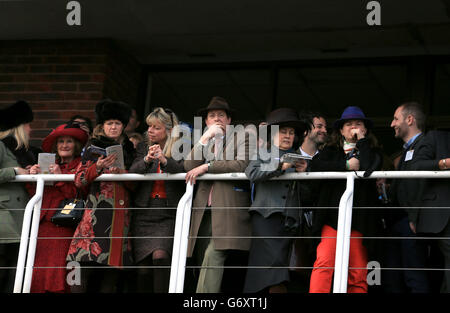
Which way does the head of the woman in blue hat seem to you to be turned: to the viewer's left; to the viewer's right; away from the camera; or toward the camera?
toward the camera

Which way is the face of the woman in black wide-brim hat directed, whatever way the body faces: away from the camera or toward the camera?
toward the camera

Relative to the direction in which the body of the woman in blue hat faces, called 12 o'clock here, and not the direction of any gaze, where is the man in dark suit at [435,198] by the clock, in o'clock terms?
The man in dark suit is roughly at 9 o'clock from the woman in blue hat.

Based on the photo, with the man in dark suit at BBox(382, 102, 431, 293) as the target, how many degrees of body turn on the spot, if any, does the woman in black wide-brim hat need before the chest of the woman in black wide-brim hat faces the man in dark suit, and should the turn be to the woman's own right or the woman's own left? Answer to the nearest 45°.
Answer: approximately 45° to the woman's own left

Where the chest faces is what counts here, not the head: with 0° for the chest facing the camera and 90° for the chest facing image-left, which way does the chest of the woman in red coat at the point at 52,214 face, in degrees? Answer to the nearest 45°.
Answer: approximately 45°

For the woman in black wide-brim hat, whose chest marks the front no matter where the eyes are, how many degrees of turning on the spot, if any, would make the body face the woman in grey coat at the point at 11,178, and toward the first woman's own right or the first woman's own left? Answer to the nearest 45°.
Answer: approximately 135° to the first woman's own right

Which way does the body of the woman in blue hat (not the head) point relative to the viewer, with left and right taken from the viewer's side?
facing the viewer

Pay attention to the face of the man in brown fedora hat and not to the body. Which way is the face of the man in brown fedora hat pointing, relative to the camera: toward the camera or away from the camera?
toward the camera

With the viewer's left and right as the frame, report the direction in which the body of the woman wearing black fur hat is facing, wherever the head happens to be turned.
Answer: facing the viewer and to the right of the viewer

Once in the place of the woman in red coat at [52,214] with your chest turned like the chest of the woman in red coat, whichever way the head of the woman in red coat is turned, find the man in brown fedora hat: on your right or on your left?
on your left
